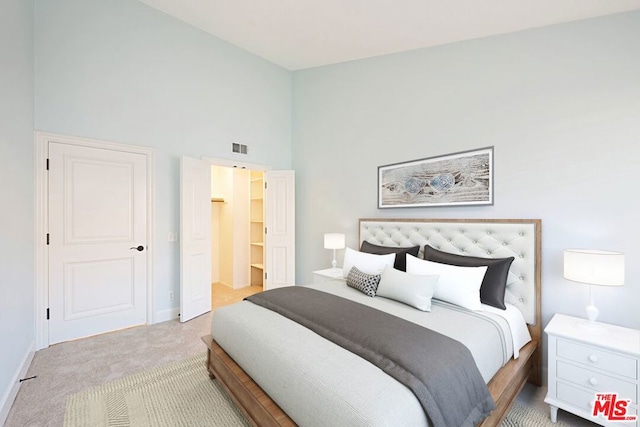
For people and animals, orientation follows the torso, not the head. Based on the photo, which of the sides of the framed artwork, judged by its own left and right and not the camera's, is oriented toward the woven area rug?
front

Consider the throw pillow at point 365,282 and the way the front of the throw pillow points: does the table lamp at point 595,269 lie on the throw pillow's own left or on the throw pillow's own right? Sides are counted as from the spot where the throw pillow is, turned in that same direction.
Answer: on the throw pillow's own left

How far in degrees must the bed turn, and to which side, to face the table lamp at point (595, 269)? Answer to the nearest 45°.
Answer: approximately 135° to its left

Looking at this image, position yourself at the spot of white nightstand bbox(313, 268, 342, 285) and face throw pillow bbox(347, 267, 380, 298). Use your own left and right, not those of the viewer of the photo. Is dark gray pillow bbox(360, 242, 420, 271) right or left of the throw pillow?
left

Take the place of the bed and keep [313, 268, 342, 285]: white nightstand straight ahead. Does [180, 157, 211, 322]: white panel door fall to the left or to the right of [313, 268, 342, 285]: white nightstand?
left

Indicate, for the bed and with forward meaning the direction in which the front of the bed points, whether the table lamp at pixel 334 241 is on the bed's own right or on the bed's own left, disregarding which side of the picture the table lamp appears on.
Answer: on the bed's own right

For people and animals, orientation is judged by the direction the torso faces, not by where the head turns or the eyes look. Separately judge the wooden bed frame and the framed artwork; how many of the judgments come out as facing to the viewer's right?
0

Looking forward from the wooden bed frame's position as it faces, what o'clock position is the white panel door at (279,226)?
The white panel door is roughly at 4 o'clock from the wooden bed frame.

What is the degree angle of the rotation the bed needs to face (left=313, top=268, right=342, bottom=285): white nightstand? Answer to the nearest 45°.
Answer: approximately 135° to its right

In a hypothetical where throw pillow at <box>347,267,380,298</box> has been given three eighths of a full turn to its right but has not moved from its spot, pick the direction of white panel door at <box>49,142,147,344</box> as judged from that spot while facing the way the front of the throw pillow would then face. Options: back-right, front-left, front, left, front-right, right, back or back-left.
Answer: left

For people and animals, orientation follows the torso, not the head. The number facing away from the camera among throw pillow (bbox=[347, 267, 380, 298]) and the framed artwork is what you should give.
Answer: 0

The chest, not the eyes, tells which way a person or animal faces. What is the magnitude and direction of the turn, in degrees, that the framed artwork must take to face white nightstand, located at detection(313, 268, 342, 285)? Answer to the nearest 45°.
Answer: approximately 45° to its right

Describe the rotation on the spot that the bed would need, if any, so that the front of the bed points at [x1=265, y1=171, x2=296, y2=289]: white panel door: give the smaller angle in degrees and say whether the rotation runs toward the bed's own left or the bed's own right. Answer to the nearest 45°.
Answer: approximately 90° to the bed's own right
